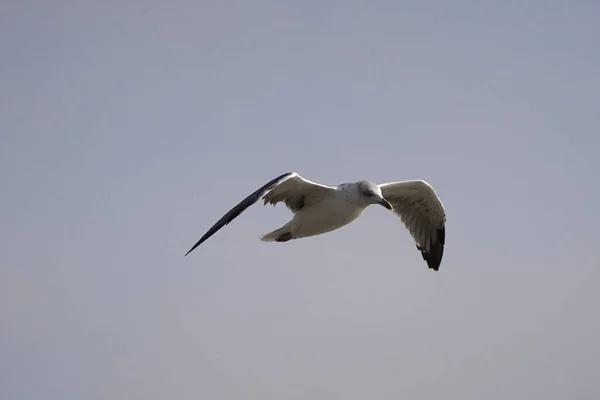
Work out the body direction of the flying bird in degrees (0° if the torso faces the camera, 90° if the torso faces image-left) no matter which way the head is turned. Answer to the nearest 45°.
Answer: approximately 315°
